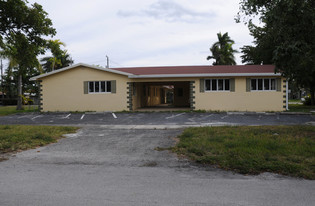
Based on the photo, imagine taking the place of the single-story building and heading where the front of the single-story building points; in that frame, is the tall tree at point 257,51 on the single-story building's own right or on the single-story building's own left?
on the single-story building's own left

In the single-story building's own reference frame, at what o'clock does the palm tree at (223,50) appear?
The palm tree is roughly at 7 o'clock from the single-story building.

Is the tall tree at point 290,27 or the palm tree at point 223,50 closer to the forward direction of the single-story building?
the tall tree

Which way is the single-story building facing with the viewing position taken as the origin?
facing the viewer

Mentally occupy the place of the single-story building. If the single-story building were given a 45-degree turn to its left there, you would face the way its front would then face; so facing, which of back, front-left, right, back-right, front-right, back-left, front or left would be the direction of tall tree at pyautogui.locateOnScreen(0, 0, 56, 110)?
right
